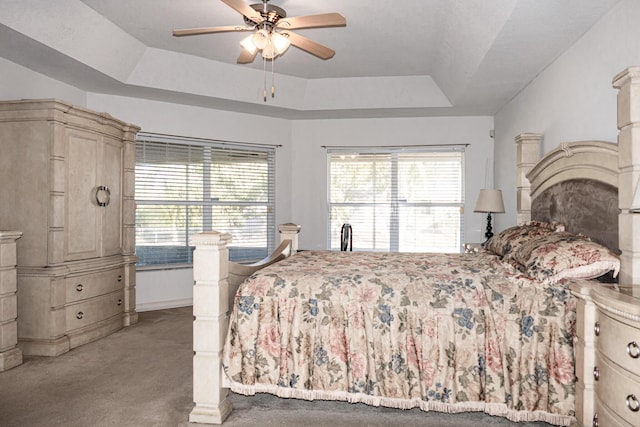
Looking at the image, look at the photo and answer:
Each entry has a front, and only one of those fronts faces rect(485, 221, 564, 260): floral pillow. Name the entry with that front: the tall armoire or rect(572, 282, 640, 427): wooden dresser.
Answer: the tall armoire

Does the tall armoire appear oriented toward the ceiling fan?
yes

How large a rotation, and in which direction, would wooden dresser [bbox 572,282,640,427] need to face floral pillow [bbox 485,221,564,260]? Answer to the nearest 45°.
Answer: approximately 90° to its right

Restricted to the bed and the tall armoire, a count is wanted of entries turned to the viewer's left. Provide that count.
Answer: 1

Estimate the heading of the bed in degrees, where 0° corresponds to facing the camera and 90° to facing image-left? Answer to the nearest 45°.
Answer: approximately 90°

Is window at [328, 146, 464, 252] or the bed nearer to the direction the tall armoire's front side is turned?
the bed

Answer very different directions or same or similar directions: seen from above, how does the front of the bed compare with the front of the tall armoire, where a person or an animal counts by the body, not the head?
very different directions

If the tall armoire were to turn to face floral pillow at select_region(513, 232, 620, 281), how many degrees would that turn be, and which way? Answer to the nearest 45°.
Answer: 0° — it already faces it

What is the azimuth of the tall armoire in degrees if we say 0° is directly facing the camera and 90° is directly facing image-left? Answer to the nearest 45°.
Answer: approximately 315°

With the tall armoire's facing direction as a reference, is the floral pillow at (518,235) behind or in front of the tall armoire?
in front

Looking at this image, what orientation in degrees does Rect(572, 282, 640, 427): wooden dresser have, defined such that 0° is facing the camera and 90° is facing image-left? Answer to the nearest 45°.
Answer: approximately 45°

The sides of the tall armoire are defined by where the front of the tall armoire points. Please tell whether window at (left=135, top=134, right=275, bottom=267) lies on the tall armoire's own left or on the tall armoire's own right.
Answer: on the tall armoire's own left

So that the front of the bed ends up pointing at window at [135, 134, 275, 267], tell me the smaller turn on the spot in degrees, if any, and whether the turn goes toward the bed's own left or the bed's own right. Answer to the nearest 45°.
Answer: approximately 45° to the bed's own right
